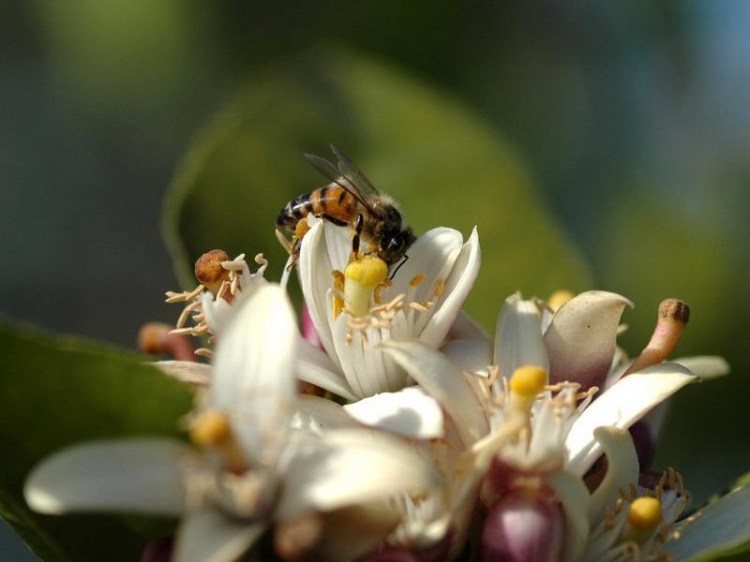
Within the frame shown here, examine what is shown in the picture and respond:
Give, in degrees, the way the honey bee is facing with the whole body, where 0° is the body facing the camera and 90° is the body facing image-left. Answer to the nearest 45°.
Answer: approximately 270°
